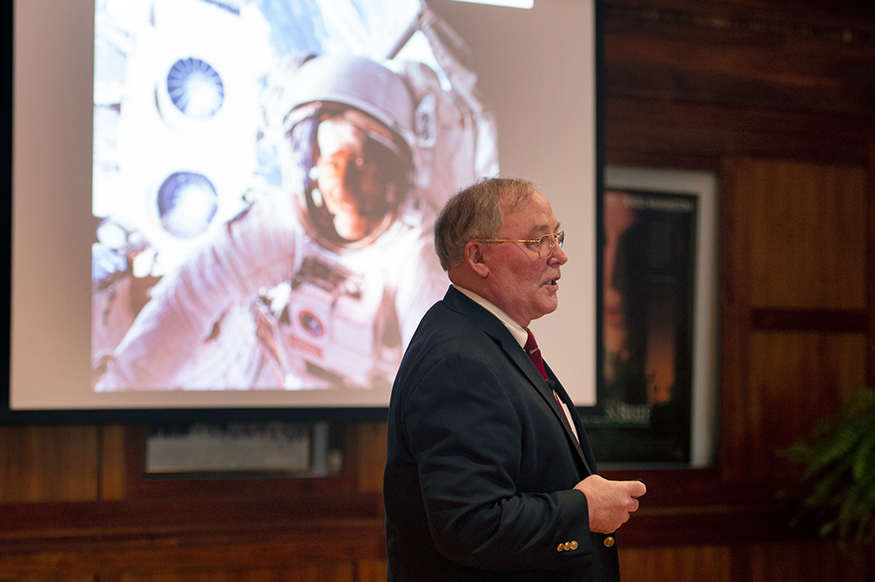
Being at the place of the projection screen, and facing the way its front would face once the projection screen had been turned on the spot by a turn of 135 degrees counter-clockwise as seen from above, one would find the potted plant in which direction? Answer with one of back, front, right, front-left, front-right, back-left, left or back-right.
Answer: front-right

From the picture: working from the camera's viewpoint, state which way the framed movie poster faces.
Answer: facing the viewer

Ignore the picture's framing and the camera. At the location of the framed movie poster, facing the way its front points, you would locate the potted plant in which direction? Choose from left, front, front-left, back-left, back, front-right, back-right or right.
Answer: left

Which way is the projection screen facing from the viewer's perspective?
toward the camera

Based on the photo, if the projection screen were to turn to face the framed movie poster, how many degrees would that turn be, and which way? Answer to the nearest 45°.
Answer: approximately 90° to its left

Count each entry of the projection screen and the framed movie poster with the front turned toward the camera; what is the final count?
2
